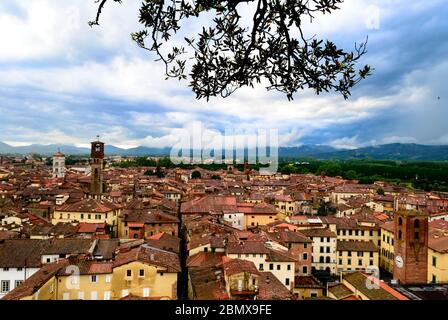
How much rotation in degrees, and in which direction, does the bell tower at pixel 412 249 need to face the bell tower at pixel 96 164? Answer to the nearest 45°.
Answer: approximately 45° to its right

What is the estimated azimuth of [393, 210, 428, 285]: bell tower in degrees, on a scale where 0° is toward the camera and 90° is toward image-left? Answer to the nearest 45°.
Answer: approximately 45°
